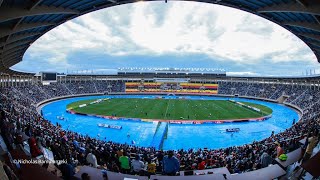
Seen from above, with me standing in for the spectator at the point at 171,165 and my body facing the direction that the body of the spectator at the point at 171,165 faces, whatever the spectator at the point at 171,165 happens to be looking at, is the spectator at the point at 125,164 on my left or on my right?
on my left

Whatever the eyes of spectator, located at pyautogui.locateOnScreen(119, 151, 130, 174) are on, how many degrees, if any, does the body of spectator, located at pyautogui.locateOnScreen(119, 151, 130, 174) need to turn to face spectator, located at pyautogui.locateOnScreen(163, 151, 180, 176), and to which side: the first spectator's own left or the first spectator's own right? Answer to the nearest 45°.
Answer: approximately 135° to the first spectator's own right

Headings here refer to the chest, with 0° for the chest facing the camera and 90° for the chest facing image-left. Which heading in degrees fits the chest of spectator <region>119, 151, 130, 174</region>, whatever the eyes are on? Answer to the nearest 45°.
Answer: approximately 180°

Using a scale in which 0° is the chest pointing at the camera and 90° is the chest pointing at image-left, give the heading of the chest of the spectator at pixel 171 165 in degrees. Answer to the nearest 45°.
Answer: approximately 180°

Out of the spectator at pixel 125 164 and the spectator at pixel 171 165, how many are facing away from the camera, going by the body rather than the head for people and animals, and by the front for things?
2
